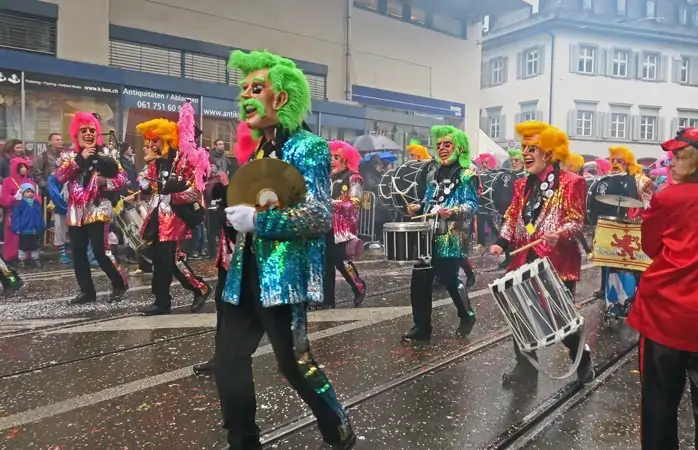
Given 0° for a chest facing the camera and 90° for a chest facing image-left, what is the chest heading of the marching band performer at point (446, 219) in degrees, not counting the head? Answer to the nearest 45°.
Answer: approximately 45°

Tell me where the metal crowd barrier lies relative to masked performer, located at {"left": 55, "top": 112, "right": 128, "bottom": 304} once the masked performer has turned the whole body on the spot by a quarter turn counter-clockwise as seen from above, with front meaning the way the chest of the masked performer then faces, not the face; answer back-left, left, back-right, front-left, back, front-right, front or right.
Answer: left

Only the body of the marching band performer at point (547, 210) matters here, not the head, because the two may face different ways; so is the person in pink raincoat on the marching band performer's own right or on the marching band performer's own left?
on the marching band performer's own right

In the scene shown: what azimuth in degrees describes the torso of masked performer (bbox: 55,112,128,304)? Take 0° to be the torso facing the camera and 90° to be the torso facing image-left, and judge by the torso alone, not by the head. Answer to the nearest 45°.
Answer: approximately 45°

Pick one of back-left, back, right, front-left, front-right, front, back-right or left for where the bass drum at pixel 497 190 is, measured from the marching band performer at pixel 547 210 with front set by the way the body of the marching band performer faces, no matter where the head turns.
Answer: back-right

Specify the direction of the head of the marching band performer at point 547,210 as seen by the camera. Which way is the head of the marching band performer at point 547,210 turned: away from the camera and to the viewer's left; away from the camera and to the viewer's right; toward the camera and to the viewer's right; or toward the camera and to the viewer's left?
toward the camera and to the viewer's left

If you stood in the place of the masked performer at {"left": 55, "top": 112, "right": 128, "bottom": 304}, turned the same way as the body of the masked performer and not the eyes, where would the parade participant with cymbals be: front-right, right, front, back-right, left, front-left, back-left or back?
front-left

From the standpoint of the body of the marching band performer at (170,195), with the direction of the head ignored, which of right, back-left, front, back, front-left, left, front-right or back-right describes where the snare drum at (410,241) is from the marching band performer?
left

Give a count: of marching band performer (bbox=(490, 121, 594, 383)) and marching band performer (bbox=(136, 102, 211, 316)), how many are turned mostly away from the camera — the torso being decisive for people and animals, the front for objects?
0

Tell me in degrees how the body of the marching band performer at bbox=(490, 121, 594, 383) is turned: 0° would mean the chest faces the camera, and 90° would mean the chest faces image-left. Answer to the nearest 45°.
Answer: approximately 45°

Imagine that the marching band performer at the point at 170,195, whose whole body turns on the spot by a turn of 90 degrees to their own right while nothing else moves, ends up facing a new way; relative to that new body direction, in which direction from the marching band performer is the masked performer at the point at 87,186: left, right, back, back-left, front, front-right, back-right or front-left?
front
